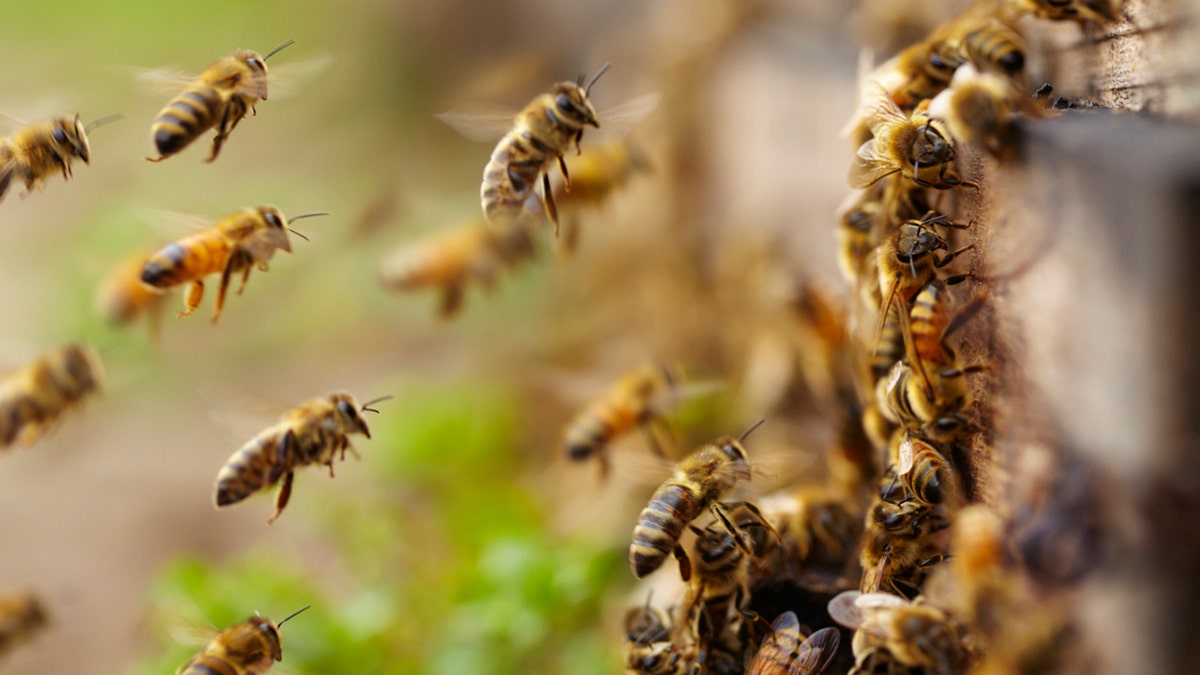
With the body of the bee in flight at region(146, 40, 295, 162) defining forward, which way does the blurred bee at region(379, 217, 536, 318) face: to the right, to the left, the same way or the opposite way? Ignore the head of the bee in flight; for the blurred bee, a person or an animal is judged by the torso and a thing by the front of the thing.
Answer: the same way

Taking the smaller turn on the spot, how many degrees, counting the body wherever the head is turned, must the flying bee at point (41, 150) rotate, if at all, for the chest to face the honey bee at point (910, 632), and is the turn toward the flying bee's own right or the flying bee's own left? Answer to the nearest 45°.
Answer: approximately 45° to the flying bee's own right

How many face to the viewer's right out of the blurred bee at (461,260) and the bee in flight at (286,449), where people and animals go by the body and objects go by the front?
2

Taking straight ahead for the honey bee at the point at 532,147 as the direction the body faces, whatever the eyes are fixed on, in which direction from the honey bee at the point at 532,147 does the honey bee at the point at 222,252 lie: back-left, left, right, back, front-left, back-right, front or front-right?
back

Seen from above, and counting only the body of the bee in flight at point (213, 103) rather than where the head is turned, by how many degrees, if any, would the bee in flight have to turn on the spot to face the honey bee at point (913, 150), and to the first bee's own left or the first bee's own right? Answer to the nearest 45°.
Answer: approximately 45° to the first bee's own right

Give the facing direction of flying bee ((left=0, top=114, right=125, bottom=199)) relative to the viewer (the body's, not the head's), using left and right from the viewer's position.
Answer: facing to the right of the viewer

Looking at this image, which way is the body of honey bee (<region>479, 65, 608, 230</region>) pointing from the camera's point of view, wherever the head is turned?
to the viewer's right

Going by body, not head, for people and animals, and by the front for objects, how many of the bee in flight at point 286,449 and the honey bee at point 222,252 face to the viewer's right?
2

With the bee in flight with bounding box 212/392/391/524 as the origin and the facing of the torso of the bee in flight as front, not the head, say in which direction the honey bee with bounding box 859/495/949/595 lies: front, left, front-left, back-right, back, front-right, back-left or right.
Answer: front-right

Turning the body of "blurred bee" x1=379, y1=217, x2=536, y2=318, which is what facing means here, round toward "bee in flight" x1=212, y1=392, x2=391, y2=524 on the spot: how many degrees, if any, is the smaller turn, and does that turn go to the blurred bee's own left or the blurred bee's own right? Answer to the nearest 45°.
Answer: approximately 90° to the blurred bee's own right

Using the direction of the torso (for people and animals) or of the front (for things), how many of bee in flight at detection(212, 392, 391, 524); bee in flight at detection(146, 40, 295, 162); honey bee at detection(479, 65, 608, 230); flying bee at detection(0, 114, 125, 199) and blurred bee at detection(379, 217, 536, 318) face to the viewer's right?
5

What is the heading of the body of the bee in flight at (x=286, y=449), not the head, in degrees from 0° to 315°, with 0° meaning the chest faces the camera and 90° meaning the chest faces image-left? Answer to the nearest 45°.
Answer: approximately 270°

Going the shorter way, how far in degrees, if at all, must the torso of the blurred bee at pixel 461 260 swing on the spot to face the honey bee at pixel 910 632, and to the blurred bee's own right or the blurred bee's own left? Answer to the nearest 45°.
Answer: approximately 90° to the blurred bee's own right

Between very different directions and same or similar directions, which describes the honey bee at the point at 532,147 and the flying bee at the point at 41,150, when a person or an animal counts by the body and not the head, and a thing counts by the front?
same or similar directions

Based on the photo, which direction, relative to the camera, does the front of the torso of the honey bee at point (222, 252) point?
to the viewer's right

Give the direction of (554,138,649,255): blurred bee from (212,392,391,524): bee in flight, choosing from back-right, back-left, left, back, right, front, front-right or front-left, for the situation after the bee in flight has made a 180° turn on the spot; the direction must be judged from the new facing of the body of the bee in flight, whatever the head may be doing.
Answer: back-right

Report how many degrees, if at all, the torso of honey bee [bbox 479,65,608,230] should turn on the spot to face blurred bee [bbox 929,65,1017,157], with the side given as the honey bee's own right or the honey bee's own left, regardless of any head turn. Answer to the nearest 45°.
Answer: approximately 45° to the honey bee's own right
